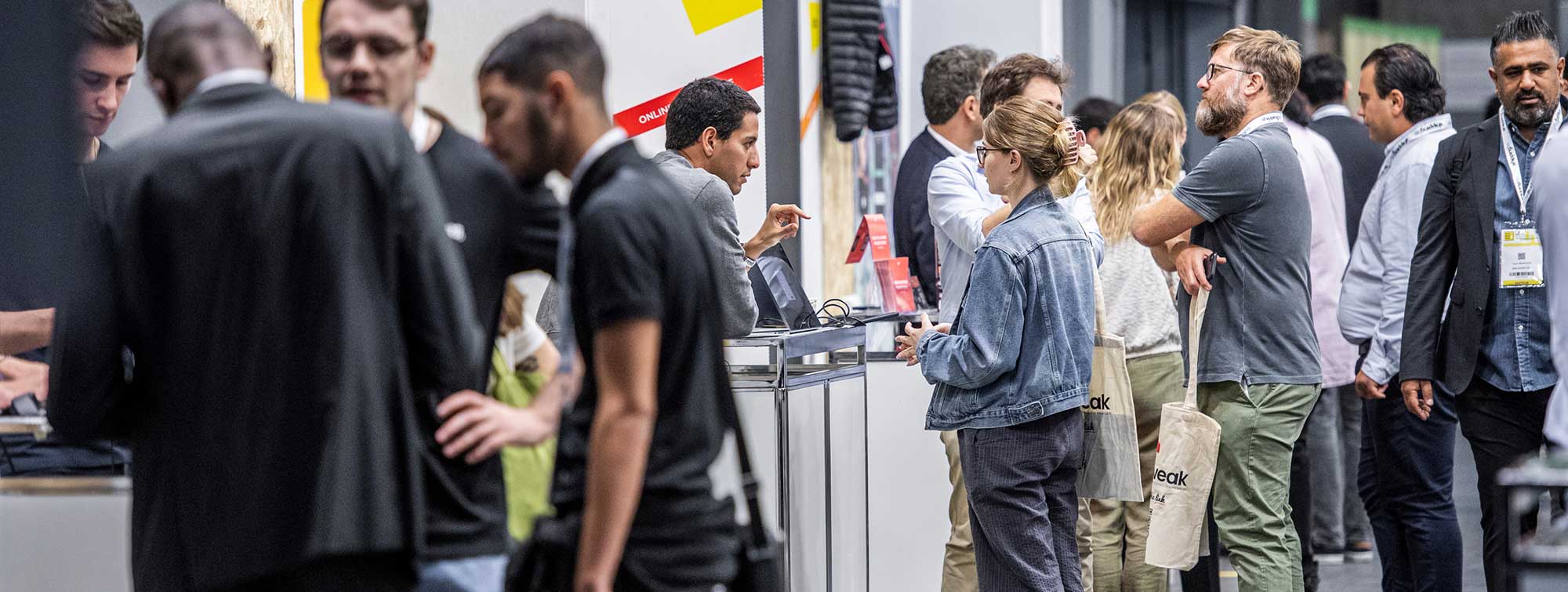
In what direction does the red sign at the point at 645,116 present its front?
toward the camera

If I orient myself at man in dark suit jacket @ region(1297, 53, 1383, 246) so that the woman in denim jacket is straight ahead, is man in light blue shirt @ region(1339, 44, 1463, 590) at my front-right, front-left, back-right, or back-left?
front-left

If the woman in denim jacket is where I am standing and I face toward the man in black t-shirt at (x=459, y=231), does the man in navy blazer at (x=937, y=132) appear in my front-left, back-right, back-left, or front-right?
back-right
